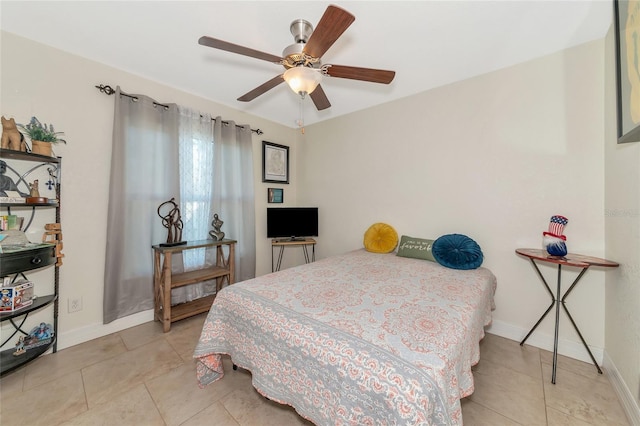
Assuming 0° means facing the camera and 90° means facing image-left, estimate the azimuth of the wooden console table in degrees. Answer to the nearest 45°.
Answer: approximately 315°

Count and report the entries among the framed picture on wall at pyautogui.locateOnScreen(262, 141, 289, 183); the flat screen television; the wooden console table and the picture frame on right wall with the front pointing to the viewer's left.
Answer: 1

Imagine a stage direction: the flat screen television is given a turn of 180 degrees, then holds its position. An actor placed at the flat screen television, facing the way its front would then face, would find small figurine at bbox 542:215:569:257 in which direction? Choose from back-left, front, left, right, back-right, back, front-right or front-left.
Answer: back-right

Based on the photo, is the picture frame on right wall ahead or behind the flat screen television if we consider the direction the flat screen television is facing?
ahead

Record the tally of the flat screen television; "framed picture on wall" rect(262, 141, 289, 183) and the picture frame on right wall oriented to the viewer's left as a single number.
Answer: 1

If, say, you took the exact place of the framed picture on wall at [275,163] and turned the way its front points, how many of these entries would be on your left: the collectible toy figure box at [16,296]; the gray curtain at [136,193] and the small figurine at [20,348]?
0

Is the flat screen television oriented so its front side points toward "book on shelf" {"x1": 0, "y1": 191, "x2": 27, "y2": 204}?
no

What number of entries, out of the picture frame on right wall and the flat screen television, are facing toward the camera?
1

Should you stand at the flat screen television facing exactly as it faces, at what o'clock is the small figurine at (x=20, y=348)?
The small figurine is roughly at 2 o'clock from the flat screen television.

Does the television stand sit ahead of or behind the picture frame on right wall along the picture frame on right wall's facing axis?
ahead

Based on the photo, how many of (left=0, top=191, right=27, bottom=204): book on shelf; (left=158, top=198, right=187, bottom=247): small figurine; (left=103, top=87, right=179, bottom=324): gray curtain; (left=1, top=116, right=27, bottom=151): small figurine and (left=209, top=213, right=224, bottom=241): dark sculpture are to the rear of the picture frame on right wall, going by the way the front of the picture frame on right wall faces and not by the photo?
0

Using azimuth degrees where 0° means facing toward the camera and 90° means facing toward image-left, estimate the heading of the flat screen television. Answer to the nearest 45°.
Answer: approximately 0°

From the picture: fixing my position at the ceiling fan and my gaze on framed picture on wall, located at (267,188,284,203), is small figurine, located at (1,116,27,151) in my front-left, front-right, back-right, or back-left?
front-left

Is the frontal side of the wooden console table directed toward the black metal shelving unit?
no

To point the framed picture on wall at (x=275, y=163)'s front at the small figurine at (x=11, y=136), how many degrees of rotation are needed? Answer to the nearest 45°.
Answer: approximately 90° to its right

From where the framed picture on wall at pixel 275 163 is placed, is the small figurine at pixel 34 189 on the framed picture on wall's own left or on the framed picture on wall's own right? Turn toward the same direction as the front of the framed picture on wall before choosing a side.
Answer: on the framed picture on wall's own right

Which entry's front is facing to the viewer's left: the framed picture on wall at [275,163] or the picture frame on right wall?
the picture frame on right wall

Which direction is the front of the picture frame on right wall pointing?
to the viewer's left

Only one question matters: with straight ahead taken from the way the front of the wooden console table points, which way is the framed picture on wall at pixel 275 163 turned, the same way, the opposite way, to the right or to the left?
the same way
